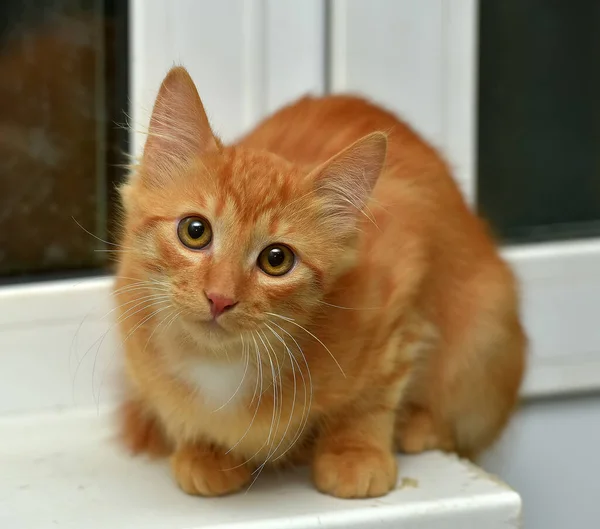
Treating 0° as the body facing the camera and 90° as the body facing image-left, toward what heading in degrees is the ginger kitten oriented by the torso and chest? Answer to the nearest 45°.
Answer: approximately 45°
